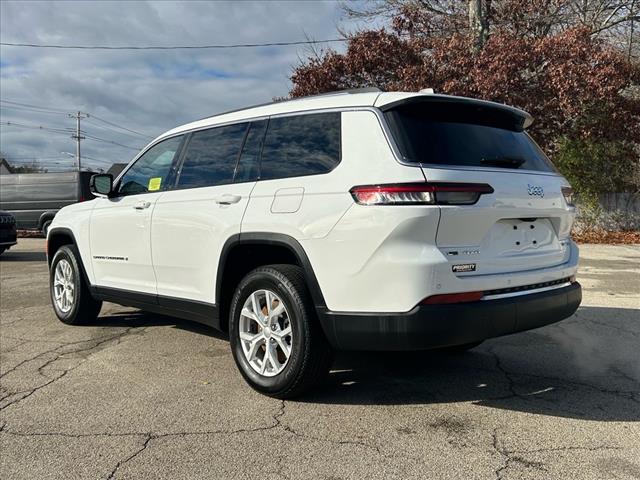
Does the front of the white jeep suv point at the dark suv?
yes

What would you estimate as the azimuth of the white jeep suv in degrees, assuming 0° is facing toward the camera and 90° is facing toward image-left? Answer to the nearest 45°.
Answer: approximately 135°
